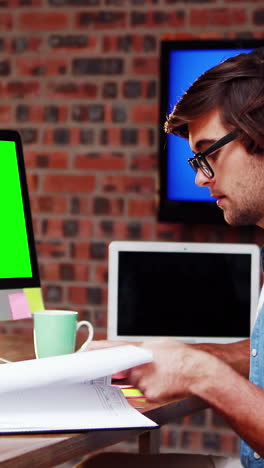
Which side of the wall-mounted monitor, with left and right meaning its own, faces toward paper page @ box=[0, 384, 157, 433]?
front

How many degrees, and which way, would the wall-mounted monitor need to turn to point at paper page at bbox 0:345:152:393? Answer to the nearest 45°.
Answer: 0° — it already faces it

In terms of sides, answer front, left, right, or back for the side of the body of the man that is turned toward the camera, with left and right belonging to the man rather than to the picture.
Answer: left

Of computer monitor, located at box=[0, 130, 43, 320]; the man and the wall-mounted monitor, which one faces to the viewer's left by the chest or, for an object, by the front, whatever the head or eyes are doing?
the man

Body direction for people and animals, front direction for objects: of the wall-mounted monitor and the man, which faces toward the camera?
the wall-mounted monitor

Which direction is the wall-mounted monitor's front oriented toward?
toward the camera

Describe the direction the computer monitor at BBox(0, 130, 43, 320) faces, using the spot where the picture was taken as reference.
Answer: facing the viewer and to the right of the viewer

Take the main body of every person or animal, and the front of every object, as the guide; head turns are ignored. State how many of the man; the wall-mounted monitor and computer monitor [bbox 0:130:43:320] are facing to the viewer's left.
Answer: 1

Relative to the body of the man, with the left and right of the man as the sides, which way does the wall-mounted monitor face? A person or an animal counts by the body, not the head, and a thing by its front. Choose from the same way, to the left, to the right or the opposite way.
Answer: to the left

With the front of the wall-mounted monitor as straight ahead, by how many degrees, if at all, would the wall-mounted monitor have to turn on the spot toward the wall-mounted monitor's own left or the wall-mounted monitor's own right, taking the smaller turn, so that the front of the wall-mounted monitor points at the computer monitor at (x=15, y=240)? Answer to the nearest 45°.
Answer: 0° — it already faces it

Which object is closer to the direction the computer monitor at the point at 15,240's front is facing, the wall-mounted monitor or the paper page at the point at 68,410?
the paper page

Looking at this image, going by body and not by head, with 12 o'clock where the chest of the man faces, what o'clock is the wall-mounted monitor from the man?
The wall-mounted monitor is roughly at 3 o'clock from the man.

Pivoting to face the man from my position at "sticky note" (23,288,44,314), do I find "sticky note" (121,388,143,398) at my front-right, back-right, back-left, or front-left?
front-right

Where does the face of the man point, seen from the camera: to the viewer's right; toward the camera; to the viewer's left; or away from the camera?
to the viewer's left
